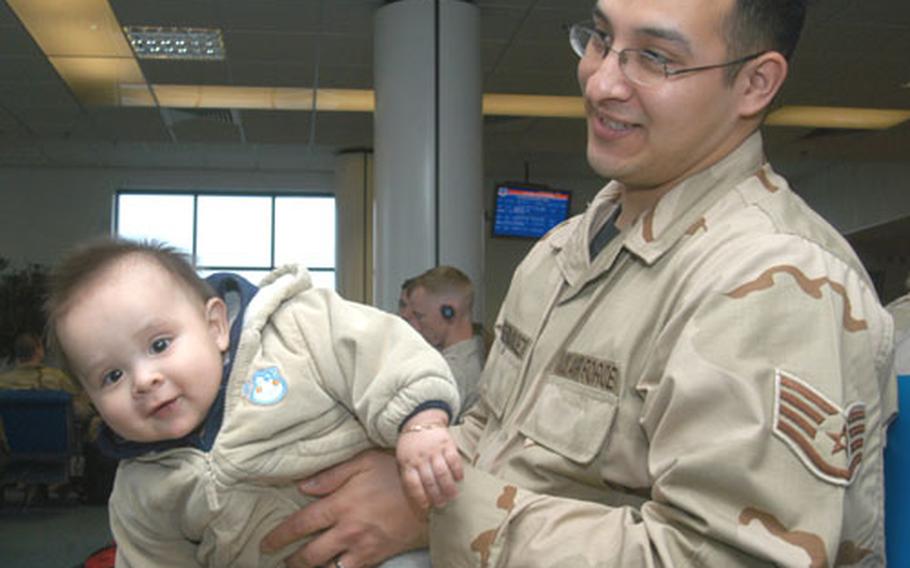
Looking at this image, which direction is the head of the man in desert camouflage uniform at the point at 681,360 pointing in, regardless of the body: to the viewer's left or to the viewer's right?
to the viewer's left

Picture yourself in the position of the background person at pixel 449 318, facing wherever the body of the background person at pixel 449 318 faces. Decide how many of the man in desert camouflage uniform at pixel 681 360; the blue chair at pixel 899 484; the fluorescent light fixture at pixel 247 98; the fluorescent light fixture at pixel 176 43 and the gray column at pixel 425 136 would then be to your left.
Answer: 2

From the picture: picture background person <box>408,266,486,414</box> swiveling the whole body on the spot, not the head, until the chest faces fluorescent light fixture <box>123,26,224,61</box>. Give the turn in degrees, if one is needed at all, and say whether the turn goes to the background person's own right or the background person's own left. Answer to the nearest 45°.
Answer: approximately 45° to the background person's own right

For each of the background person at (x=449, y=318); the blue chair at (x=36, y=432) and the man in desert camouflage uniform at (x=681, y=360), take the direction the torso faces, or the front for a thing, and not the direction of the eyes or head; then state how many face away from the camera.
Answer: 1

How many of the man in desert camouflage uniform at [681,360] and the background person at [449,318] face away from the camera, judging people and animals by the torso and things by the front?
0

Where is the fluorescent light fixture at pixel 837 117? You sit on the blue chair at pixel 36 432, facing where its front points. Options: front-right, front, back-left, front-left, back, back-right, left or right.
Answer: right

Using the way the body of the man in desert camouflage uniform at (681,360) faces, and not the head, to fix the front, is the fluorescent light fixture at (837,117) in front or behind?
behind

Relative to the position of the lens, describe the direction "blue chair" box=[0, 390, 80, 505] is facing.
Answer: facing away from the viewer

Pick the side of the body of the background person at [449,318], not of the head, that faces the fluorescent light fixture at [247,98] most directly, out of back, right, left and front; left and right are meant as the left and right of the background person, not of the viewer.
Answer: right
